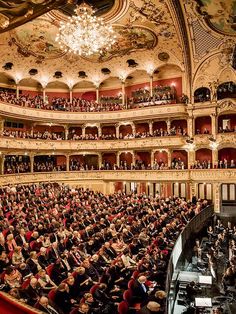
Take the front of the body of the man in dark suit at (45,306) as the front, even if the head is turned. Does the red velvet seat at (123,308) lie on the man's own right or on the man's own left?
on the man's own left

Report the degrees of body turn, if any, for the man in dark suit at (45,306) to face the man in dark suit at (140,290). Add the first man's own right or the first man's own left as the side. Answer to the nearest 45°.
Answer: approximately 90° to the first man's own left

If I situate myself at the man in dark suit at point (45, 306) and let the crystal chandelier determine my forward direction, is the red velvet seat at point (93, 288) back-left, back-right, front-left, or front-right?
front-right

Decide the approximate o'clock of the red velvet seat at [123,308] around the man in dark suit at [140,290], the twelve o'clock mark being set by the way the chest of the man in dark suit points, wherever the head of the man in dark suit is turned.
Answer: The red velvet seat is roughly at 2 o'clock from the man in dark suit.

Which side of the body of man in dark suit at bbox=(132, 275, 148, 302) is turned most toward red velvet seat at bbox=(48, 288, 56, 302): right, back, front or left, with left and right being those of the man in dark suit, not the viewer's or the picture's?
right

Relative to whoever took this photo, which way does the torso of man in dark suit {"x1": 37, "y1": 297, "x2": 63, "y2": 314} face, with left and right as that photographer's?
facing the viewer and to the right of the viewer

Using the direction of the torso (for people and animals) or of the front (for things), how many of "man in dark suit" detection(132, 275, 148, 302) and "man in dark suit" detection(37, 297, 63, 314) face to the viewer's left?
0

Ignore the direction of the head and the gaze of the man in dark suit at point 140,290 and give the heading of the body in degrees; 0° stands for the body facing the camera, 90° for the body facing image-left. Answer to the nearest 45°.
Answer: approximately 315°

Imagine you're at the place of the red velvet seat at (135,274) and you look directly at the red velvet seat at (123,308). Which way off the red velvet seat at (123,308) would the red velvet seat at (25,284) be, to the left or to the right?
right

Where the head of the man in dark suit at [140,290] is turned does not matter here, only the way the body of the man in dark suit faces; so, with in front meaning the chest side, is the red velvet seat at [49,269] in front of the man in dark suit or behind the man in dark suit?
behind
